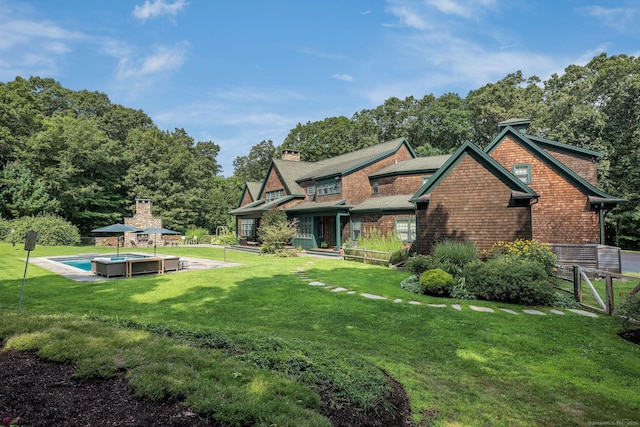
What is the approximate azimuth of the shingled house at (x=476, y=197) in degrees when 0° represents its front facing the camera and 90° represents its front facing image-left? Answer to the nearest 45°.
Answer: approximately 45°

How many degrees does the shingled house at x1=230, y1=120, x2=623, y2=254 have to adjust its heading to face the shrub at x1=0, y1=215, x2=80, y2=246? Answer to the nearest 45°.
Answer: approximately 45° to its right

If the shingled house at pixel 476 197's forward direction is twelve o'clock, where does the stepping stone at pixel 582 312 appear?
The stepping stone is roughly at 10 o'clock from the shingled house.

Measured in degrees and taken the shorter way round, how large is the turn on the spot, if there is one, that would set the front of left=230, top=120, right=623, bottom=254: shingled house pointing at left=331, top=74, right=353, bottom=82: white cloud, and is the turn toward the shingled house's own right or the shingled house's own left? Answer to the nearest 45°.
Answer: approximately 90° to the shingled house's own right

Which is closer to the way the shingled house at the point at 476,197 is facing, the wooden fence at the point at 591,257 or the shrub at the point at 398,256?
the shrub

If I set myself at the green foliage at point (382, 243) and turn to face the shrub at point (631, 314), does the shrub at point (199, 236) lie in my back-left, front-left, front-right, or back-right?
back-right

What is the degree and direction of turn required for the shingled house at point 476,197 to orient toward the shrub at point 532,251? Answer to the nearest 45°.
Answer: approximately 45° to its left

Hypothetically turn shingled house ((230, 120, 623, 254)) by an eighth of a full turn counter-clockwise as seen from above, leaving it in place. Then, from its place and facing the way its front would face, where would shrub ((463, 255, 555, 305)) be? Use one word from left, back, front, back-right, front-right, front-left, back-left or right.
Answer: front

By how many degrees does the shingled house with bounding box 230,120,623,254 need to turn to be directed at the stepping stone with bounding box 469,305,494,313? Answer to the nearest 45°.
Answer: approximately 45° to its left

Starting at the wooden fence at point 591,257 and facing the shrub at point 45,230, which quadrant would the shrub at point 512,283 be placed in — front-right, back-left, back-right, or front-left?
front-left
